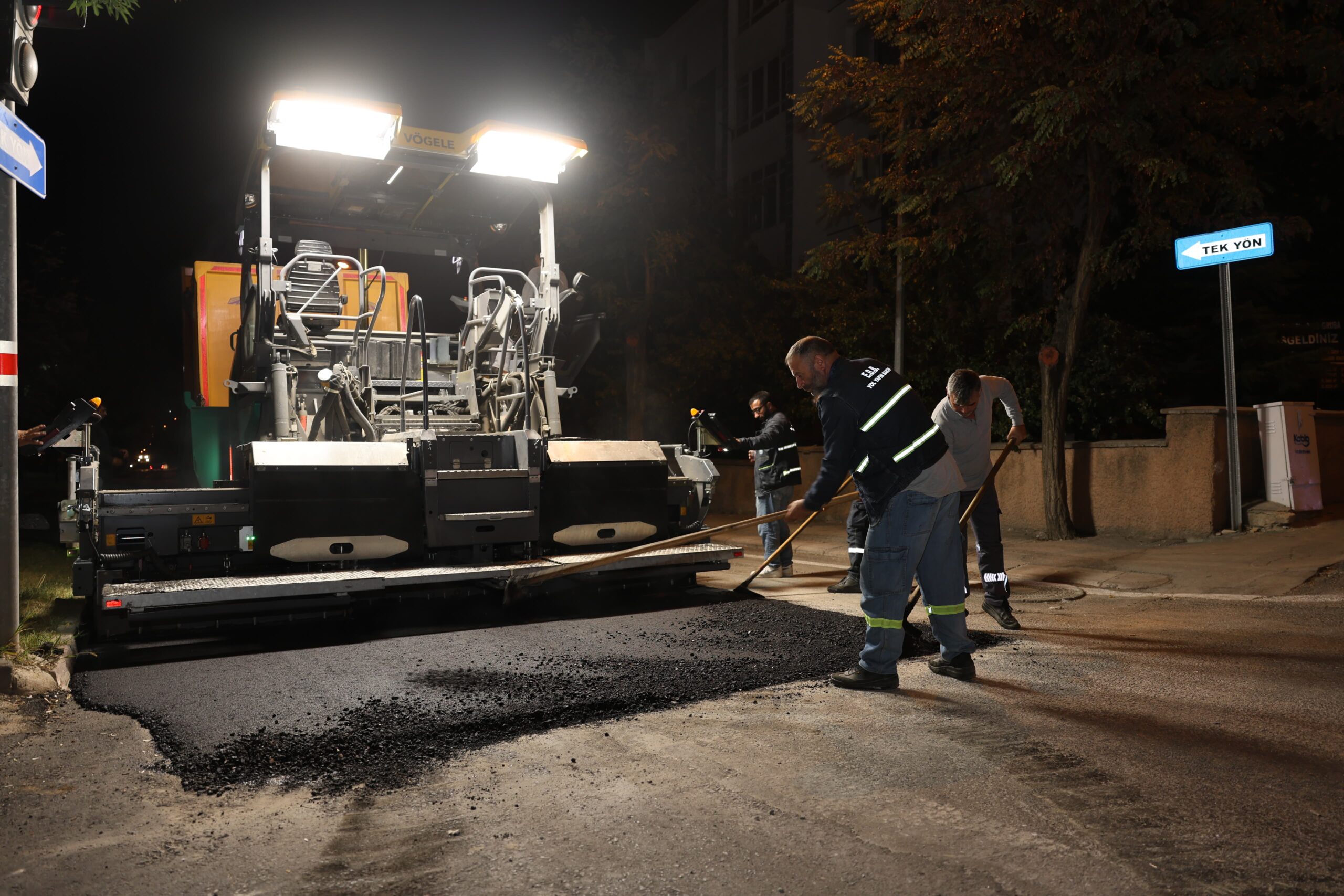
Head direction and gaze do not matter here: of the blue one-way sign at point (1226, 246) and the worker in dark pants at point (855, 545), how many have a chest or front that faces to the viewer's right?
0

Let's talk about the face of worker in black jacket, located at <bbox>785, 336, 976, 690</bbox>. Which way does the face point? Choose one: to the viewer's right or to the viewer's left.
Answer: to the viewer's left

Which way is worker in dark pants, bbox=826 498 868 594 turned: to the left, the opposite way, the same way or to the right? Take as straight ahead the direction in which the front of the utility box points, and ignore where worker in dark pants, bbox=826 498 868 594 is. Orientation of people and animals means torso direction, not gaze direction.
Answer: to the right

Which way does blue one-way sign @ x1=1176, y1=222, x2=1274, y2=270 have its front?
toward the camera

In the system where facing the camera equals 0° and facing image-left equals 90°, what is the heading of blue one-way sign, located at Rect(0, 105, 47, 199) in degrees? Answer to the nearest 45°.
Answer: approximately 315°

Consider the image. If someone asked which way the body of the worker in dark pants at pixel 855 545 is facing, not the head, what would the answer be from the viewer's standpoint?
to the viewer's left

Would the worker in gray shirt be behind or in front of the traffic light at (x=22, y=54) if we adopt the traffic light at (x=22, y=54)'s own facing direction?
in front

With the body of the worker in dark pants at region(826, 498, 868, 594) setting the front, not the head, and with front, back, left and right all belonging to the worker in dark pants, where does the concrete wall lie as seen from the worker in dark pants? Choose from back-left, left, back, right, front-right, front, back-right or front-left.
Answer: back-right

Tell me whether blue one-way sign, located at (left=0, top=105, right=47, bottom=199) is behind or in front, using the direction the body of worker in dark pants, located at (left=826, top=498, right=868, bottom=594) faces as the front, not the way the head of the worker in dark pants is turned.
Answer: in front

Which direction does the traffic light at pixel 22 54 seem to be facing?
to the viewer's right

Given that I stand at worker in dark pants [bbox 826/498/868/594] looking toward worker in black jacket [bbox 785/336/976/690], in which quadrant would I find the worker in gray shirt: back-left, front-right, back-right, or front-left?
front-left

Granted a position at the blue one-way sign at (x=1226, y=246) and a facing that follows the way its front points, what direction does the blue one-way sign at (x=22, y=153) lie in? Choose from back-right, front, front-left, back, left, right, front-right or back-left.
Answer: front-right

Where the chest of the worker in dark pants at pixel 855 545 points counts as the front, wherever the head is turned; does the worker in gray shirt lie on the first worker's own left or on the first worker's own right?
on the first worker's own left
